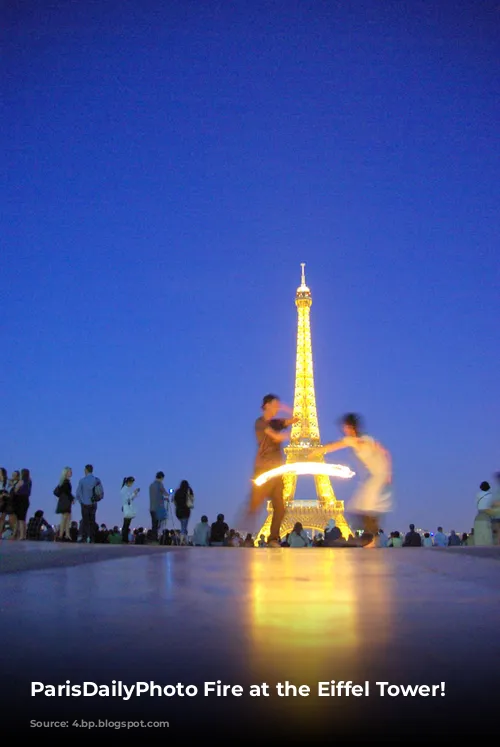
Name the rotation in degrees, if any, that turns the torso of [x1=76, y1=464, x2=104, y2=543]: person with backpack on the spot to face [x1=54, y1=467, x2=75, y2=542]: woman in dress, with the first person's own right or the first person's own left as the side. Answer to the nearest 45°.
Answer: approximately 45° to the first person's own left

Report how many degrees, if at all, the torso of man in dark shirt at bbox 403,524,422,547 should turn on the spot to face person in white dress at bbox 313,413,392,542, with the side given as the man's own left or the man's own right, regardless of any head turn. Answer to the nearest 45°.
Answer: approximately 180°

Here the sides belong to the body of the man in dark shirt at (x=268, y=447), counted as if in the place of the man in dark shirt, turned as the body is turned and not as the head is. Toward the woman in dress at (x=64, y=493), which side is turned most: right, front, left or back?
back

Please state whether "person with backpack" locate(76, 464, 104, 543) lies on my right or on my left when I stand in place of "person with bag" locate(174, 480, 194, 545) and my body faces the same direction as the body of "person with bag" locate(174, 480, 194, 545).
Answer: on my left

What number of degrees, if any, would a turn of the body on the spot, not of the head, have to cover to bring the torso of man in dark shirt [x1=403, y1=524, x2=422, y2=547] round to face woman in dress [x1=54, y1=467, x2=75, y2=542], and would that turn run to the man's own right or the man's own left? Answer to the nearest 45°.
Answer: approximately 90° to the man's own left

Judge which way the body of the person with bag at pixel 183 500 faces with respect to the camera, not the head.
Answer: away from the camera

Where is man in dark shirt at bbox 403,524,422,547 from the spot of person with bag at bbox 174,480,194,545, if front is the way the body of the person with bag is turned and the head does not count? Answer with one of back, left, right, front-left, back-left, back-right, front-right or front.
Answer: right

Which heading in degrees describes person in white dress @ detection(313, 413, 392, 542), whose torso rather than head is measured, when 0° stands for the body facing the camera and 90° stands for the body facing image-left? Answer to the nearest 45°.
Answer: approximately 90°

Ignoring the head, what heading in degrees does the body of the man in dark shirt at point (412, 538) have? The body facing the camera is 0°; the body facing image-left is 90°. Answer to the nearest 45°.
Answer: approximately 180°
